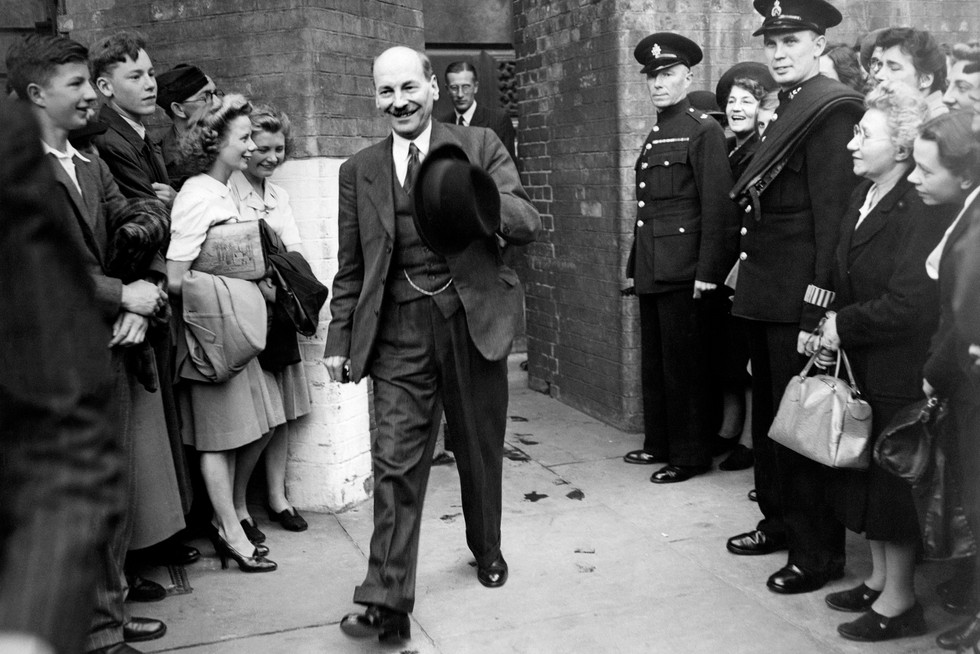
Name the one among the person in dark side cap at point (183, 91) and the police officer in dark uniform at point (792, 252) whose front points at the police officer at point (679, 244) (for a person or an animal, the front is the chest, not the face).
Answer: the person in dark side cap

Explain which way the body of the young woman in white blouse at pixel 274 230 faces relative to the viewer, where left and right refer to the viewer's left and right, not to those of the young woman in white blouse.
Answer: facing the viewer and to the right of the viewer

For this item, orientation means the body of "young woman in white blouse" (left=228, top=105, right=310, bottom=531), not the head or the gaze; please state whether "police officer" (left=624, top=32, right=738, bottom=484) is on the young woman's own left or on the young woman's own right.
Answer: on the young woman's own left

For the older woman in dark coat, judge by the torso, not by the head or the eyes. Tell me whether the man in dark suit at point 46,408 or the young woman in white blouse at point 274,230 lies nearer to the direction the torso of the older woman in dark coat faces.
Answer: the young woman in white blouse

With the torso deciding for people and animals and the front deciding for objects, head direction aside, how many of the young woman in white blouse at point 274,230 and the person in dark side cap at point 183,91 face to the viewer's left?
0

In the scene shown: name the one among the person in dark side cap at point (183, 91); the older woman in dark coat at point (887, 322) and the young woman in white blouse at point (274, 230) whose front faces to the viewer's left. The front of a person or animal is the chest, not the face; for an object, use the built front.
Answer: the older woman in dark coat

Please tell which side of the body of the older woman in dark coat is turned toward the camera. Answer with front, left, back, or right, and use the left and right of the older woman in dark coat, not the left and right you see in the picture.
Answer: left

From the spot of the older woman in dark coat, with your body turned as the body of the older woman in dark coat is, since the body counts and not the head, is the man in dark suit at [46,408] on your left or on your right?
on your left

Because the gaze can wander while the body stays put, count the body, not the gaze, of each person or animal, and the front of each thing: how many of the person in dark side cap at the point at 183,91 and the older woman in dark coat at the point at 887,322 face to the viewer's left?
1

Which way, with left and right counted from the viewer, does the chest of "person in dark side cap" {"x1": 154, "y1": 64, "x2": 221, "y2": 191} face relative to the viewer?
facing to the right of the viewer

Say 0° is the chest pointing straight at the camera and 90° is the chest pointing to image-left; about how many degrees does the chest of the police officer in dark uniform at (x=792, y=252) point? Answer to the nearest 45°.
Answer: approximately 45°

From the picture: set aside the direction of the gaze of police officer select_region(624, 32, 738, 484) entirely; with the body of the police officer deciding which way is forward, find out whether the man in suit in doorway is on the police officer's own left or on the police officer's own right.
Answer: on the police officer's own right

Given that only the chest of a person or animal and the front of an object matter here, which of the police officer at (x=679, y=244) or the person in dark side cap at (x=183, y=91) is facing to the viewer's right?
the person in dark side cap

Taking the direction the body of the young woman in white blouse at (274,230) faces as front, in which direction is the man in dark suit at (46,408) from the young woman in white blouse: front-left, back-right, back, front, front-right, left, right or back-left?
front-right

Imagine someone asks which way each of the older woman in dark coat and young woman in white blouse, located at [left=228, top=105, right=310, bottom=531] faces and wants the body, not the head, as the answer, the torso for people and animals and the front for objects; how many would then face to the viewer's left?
1
